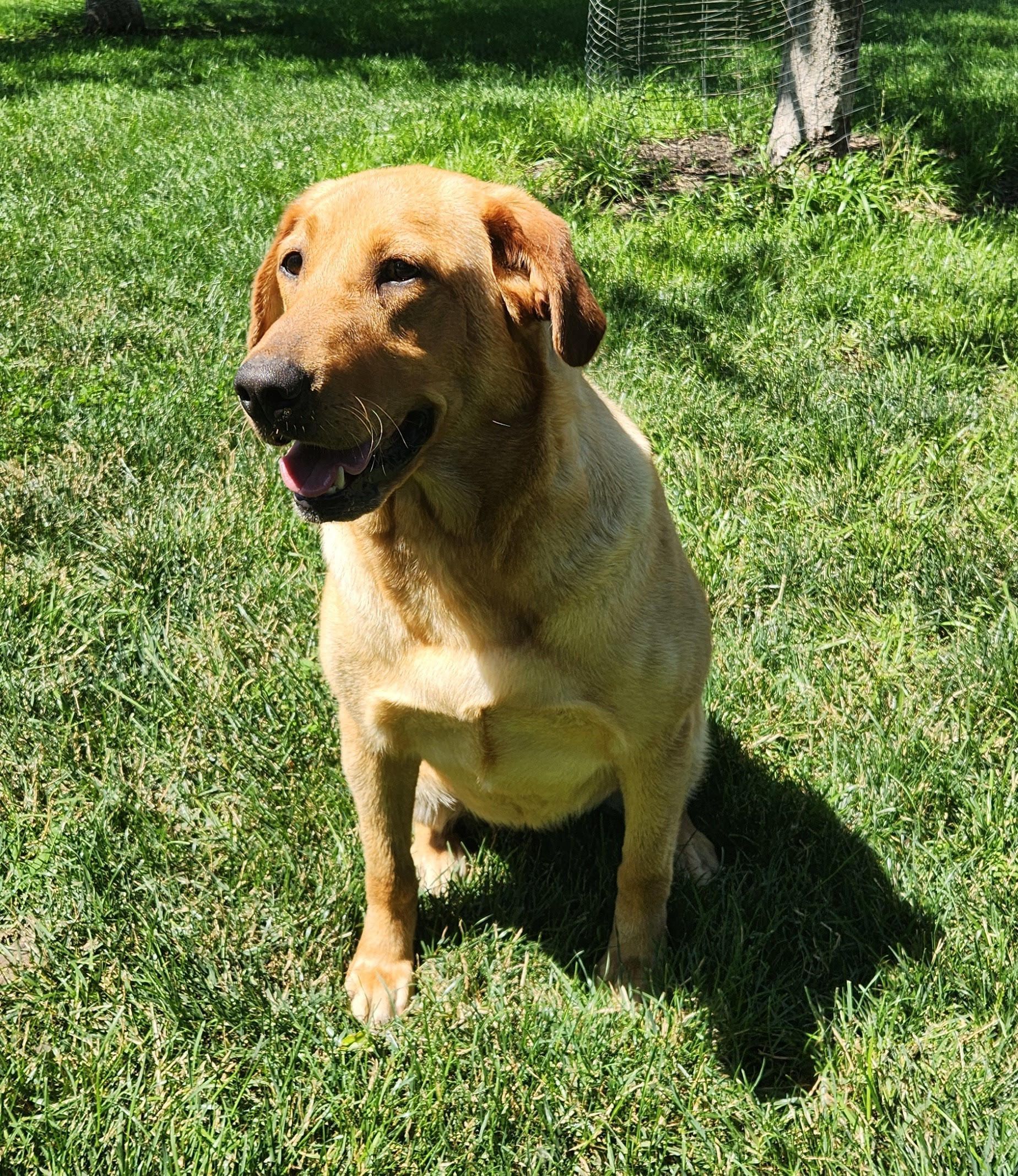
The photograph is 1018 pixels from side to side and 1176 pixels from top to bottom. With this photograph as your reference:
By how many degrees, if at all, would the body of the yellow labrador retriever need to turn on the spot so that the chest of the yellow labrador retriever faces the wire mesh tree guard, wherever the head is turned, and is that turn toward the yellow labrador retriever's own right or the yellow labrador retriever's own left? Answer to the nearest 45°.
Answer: approximately 180°

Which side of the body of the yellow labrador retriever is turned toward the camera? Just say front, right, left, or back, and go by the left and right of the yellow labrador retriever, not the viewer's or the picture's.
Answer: front

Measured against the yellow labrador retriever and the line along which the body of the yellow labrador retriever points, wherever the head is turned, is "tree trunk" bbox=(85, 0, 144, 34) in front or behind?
behind

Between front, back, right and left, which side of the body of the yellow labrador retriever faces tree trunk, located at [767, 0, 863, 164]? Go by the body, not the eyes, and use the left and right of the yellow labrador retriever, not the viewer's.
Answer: back

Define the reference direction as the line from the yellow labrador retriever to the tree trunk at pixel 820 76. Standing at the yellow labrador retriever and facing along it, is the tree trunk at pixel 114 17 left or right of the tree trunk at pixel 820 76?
left
